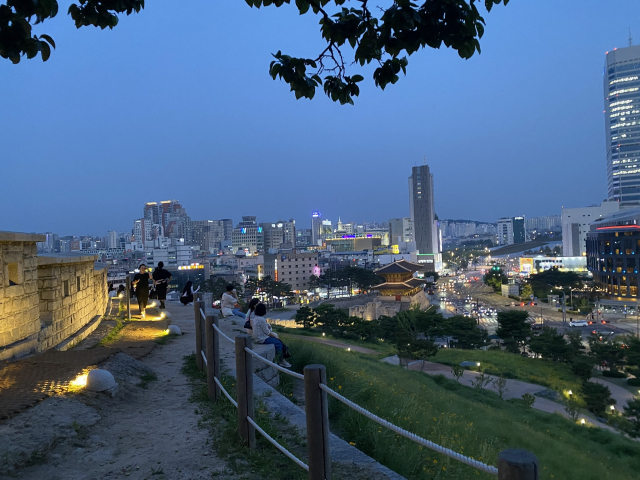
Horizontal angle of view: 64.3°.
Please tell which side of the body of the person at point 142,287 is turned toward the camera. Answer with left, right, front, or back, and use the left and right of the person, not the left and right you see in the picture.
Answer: front

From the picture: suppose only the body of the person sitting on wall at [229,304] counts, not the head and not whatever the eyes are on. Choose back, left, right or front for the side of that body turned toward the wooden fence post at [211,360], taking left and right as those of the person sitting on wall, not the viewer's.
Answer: right

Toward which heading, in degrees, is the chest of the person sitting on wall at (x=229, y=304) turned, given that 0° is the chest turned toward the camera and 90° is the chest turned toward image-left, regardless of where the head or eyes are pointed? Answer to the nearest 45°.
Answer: approximately 270°

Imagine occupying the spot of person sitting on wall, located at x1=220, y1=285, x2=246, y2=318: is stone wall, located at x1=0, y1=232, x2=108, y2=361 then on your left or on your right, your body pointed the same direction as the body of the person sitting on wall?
on your right

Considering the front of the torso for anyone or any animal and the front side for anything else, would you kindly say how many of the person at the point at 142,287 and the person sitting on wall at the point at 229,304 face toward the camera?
1

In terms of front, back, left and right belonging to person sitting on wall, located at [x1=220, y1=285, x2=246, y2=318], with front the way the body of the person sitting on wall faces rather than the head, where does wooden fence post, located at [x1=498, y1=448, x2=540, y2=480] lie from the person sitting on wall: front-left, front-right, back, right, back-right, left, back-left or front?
right

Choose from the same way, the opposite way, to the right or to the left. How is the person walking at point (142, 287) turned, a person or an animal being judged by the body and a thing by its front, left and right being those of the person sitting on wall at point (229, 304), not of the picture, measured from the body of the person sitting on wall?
to the right

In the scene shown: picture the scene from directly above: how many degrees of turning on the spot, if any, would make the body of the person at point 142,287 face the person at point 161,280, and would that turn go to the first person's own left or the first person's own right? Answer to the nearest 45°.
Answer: approximately 135° to the first person's own left

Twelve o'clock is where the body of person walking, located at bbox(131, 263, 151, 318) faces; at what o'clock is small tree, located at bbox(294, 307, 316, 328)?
The small tree is roughly at 7 o'clock from the person walking.

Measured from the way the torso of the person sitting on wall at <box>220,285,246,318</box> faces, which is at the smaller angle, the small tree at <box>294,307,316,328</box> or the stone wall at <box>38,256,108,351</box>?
the small tree

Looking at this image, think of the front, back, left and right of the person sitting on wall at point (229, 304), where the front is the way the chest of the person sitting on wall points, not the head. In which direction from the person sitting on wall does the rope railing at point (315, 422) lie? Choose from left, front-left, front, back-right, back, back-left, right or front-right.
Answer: right

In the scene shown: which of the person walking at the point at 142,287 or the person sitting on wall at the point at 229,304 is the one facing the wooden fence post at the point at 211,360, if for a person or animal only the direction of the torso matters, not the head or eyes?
the person walking
